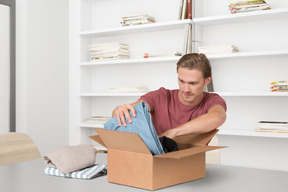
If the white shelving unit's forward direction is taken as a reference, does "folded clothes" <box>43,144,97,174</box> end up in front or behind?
in front

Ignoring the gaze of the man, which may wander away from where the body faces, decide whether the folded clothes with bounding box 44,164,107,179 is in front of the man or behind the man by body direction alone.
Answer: in front

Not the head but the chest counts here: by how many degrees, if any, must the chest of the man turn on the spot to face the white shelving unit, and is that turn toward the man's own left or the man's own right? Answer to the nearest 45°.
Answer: approximately 135° to the man's own right

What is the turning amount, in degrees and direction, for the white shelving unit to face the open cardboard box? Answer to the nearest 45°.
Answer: approximately 45° to its left

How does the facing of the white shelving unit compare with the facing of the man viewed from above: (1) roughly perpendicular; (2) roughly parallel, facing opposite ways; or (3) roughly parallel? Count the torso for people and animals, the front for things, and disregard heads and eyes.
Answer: roughly parallel

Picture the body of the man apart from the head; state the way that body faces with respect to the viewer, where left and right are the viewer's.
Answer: facing the viewer and to the left of the viewer

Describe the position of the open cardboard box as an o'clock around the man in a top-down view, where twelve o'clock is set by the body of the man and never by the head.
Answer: The open cardboard box is roughly at 11 o'clock from the man.

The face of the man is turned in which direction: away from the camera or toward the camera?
toward the camera

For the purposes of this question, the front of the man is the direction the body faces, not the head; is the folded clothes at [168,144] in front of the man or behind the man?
in front

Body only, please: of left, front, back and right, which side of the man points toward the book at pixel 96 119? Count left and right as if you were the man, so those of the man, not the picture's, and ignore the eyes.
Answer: right

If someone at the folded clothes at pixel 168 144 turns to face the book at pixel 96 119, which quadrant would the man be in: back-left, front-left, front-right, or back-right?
front-right

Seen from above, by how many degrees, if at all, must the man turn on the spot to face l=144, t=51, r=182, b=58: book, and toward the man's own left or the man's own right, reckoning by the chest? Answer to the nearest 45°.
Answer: approximately 135° to the man's own right

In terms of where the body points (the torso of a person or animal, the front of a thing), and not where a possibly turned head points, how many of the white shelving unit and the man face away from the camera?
0
